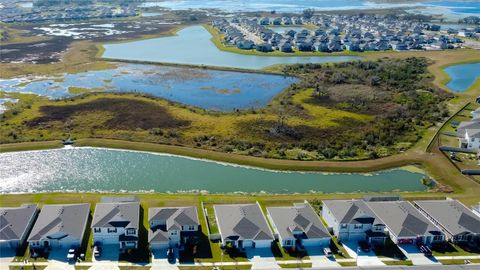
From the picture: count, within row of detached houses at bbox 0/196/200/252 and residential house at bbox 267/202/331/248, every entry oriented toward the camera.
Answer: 2

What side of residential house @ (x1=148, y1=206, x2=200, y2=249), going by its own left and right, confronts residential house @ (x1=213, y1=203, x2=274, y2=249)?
left

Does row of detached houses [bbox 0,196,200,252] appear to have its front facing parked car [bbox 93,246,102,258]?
yes

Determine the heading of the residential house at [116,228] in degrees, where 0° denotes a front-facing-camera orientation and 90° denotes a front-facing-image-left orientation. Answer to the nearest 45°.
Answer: approximately 0°

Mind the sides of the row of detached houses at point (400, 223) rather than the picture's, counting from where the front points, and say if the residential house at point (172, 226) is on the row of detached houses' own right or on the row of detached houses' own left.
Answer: on the row of detached houses' own right

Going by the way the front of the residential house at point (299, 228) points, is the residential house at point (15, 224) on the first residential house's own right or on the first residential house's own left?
on the first residential house's own right

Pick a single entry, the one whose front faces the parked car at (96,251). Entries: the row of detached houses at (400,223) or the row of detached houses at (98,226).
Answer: the row of detached houses at (98,226)

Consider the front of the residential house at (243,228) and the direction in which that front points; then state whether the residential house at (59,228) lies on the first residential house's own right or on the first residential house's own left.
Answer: on the first residential house's own right

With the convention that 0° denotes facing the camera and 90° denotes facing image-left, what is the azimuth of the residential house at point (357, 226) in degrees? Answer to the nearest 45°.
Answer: approximately 0°
